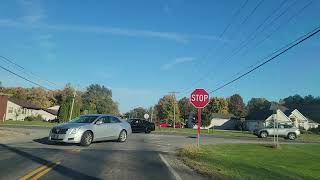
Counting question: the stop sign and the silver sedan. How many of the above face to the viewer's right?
0

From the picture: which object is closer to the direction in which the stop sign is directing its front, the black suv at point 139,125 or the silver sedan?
the silver sedan

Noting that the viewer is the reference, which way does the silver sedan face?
facing the viewer and to the left of the viewer

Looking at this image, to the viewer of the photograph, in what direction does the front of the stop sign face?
facing the viewer

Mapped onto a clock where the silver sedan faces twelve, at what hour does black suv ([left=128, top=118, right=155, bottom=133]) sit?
The black suv is roughly at 5 o'clock from the silver sedan.

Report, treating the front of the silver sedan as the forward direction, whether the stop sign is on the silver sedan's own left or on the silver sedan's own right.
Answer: on the silver sedan's own left

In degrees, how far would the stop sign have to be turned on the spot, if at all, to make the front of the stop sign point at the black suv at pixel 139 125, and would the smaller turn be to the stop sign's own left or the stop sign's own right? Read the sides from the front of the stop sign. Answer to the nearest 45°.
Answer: approximately 180°

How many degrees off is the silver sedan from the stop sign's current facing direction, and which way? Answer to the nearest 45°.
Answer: approximately 90° to its right
